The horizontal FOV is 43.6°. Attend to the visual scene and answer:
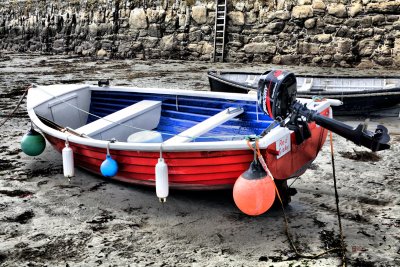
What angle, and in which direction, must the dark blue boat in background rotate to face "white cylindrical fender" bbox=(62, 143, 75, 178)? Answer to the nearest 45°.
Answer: approximately 45° to its left

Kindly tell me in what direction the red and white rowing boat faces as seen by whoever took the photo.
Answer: facing away from the viewer and to the left of the viewer

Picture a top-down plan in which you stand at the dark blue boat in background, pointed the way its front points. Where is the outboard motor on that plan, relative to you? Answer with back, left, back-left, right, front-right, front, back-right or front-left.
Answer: left

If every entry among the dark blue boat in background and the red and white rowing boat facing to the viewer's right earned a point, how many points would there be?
0

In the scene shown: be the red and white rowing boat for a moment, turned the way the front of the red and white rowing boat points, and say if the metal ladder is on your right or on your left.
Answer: on your right

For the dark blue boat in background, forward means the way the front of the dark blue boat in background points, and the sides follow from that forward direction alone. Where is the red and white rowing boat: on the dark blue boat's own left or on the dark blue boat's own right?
on the dark blue boat's own left

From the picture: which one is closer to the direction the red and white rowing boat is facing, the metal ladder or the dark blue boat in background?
the metal ladder

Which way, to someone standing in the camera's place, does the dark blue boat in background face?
facing to the left of the viewer

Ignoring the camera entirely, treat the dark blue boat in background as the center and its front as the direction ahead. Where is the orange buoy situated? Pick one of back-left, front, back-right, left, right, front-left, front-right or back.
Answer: left

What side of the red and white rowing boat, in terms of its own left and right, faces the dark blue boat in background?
right
